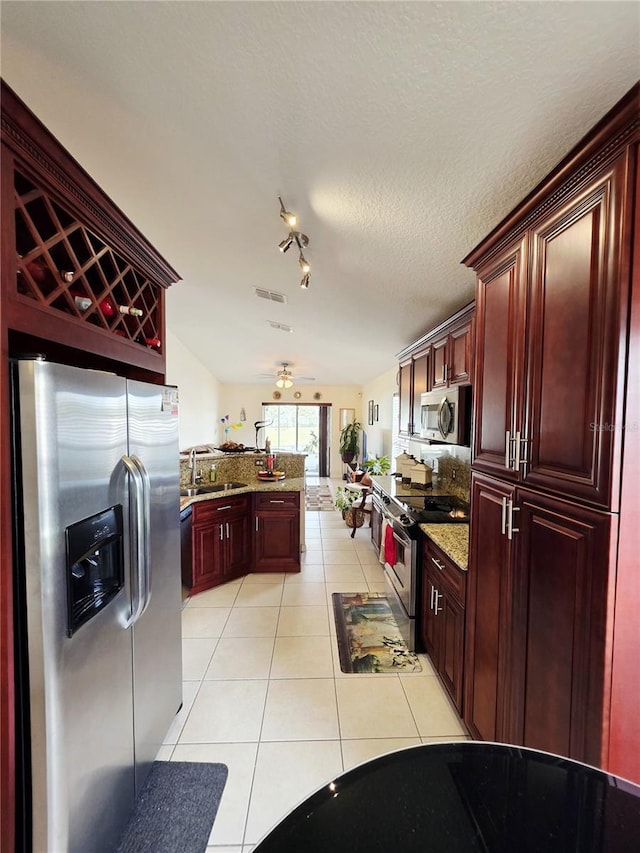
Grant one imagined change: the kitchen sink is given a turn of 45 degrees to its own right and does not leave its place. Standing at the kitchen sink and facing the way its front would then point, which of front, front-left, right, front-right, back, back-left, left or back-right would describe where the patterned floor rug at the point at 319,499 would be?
back-left

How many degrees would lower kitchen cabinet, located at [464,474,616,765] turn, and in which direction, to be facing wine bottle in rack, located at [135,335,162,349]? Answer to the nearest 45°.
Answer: approximately 45° to its right

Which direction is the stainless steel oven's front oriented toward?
to the viewer's left

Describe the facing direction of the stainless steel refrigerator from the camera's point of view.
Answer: facing the viewer and to the right of the viewer

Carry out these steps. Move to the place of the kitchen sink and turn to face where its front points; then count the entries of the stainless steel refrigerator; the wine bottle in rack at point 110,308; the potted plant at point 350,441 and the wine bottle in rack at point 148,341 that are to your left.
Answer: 1

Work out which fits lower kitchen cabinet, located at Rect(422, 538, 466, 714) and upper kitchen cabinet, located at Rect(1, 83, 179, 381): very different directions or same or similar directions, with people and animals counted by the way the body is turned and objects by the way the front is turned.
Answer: very different directions

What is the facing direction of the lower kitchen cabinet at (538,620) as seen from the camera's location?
facing the viewer and to the left of the viewer

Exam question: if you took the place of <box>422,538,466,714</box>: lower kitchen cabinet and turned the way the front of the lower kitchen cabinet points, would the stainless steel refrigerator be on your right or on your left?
on your left

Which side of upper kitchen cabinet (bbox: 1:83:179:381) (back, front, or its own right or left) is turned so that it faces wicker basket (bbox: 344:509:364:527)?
left

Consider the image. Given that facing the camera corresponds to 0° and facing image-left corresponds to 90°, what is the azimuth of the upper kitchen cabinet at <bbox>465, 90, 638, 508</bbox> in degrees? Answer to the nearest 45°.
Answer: approximately 45°

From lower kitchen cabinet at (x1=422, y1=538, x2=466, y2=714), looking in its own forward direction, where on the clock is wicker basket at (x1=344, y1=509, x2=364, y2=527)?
The wicker basket is roughly at 2 o'clock from the lower kitchen cabinet.

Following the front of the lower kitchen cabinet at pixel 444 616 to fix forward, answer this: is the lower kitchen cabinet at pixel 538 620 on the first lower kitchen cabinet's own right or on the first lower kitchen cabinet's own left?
on the first lower kitchen cabinet's own left

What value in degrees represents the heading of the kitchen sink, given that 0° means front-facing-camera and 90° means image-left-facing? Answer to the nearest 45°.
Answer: approximately 315°
